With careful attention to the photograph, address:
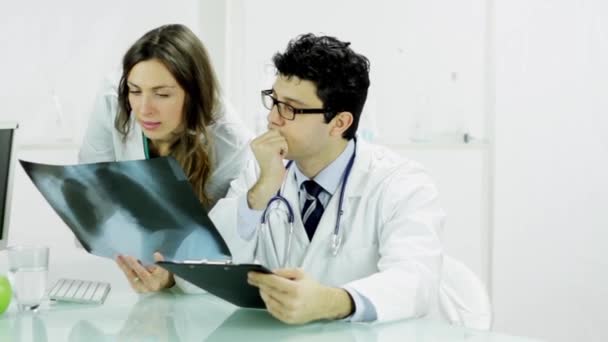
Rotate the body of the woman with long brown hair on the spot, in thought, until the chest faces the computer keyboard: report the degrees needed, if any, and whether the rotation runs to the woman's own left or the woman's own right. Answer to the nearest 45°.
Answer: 0° — they already face it

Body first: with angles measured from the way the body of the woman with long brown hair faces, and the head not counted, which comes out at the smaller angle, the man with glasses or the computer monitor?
the computer monitor

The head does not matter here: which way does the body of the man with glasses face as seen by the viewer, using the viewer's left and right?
facing the viewer and to the left of the viewer

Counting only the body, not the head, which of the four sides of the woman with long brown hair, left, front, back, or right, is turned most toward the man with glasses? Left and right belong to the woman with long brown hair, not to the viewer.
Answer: left

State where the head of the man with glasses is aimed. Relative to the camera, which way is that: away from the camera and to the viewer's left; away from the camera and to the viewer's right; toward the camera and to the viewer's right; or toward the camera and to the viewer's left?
toward the camera and to the viewer's left

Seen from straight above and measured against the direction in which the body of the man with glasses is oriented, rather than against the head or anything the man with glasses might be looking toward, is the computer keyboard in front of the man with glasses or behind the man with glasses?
in front

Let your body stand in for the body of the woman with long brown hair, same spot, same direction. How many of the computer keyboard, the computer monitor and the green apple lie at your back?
0

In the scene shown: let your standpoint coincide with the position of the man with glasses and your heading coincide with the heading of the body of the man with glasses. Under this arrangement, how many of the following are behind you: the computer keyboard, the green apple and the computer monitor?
0

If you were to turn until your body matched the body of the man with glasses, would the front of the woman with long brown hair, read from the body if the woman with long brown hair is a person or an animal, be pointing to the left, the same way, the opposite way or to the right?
the same way

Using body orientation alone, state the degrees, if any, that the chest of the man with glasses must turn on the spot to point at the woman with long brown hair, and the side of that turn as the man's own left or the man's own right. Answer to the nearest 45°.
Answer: approximately 90° to the man's own right

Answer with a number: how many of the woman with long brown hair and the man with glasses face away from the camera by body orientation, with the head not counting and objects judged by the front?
0
